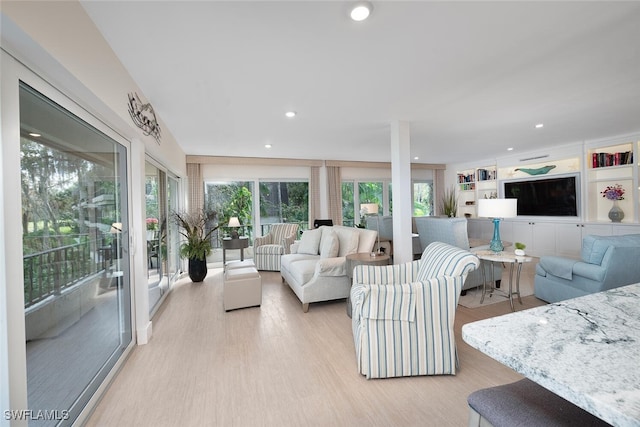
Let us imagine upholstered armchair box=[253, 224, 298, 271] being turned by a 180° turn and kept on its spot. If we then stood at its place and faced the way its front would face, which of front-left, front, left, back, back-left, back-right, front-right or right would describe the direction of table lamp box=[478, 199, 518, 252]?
right

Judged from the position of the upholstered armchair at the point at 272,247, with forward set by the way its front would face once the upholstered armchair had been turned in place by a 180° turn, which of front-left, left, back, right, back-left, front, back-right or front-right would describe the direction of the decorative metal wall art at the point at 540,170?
front-right

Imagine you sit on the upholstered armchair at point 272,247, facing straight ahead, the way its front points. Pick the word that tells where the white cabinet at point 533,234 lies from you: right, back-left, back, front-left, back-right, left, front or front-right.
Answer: back-left

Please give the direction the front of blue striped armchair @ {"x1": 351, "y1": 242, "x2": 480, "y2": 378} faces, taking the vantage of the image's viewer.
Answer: facing to the left of the viewer

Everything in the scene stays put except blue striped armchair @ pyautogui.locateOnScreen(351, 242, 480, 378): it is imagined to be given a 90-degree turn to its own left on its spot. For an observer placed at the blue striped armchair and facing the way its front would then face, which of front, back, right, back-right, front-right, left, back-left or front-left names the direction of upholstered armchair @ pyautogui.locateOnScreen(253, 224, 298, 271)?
back-right

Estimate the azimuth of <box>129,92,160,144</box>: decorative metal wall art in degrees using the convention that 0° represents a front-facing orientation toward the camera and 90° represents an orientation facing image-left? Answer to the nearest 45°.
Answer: approximately 315°

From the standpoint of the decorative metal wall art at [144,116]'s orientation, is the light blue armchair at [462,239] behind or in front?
in front

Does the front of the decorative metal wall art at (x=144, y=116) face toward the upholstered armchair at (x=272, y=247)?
no

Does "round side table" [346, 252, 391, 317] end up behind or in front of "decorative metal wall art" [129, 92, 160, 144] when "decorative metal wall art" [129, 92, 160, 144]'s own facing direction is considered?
in front

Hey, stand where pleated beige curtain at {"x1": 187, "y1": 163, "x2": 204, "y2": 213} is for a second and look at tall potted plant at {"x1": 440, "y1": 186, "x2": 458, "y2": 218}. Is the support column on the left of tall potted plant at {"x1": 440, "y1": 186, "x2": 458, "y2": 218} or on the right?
right
